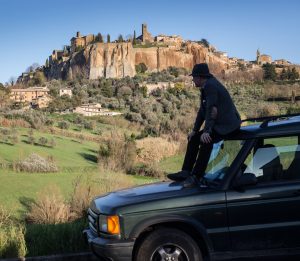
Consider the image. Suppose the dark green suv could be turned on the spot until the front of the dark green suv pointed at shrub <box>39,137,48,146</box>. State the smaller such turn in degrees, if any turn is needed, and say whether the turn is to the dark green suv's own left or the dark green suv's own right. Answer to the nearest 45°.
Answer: approximately 90° to the dark green suv's own right

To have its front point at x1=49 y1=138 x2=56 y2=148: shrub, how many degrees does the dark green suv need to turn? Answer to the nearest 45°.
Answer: approximately 90° to its right

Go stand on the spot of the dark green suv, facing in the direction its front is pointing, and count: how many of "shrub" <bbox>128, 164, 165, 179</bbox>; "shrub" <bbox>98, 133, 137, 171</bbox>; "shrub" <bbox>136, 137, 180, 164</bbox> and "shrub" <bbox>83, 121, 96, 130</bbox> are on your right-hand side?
4

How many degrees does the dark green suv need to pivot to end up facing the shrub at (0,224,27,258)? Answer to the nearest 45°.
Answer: approximately 45° to its right

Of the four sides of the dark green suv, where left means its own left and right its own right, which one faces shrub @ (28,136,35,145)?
right

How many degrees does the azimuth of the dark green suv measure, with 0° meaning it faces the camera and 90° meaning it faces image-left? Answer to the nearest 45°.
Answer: approximately 90°

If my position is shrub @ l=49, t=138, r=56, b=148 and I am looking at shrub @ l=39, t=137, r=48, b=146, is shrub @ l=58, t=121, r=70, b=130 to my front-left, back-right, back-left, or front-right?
back-right

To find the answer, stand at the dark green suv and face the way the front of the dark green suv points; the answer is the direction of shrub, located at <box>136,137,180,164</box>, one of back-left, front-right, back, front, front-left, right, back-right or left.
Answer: right

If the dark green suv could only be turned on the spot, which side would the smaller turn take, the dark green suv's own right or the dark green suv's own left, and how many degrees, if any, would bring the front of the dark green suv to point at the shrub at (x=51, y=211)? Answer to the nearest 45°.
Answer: approximately 45° to the dark green suv's own right

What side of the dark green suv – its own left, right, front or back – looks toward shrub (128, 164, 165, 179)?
right

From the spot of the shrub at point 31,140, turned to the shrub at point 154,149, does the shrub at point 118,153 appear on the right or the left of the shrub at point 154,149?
right
